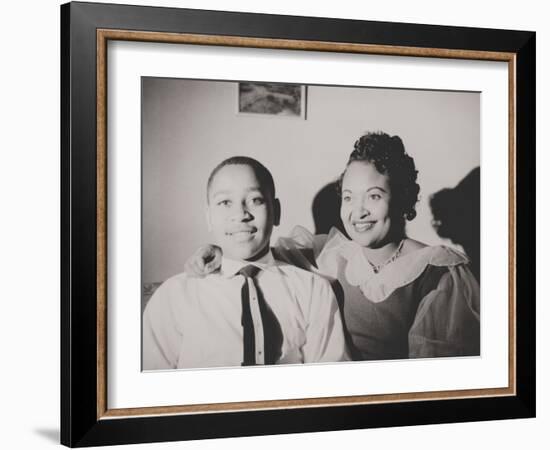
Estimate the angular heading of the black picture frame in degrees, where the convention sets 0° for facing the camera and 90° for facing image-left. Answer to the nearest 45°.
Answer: approximately 315°
